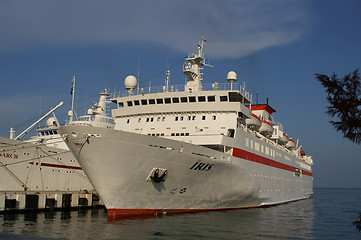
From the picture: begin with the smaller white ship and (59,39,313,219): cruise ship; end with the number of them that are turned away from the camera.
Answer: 0

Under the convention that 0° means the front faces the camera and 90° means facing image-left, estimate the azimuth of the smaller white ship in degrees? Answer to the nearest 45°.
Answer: approximately 45°

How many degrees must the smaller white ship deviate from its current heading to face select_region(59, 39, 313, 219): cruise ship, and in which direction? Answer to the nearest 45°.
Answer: approximately 90° to its left

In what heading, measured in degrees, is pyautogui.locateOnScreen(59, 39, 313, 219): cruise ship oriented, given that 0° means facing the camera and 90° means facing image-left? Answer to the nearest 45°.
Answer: approximately 45°
